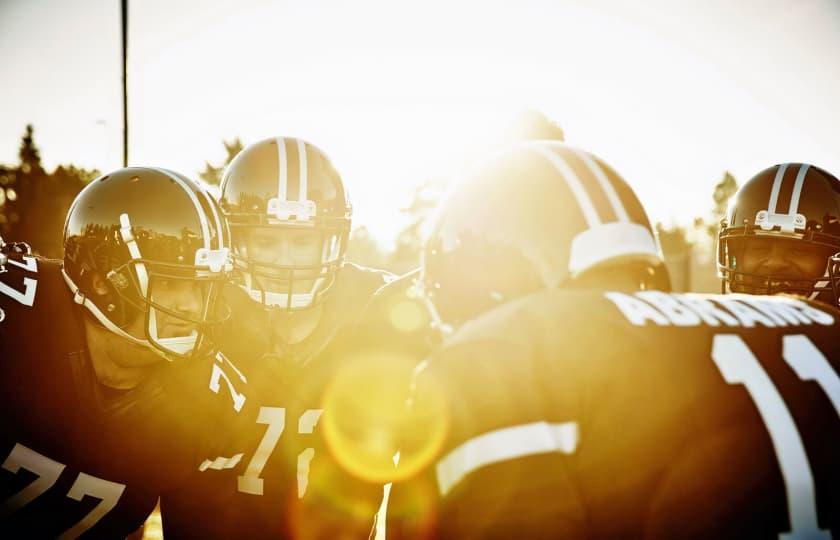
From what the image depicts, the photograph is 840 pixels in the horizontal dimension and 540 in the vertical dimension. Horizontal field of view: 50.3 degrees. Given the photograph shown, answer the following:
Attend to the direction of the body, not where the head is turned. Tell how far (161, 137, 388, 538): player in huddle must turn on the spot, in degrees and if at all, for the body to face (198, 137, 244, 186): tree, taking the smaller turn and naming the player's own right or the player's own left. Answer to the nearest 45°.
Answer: approximately 180°

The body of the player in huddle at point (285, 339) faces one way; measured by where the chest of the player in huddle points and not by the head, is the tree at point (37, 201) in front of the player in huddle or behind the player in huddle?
behind

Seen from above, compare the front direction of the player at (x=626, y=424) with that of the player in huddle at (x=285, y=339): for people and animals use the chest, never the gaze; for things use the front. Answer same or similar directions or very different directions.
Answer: very different directions

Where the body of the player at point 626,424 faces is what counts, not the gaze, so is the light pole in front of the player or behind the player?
in front

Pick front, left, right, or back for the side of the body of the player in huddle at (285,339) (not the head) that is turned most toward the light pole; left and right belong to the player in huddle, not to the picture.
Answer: back

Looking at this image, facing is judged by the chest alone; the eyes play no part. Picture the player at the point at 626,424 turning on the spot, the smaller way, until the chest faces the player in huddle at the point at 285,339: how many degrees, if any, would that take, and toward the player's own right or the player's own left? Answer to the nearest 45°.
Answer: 0° — they already face them

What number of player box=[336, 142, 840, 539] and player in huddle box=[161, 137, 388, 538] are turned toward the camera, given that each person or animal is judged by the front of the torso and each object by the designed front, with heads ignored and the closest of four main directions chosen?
1

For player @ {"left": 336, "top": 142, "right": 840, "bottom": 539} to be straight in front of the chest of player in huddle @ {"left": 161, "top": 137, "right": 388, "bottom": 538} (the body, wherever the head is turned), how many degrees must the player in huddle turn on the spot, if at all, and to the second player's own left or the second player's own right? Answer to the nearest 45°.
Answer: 0° — they already face them

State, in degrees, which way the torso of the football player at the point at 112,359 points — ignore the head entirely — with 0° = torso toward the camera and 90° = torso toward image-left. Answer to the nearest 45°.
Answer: approximately 315°

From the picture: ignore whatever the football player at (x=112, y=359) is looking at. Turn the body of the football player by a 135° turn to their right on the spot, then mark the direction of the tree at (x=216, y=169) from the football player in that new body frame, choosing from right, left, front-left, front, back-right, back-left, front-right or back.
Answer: right

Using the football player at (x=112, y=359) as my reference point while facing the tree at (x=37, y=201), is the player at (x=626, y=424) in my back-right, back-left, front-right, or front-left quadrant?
back-right
